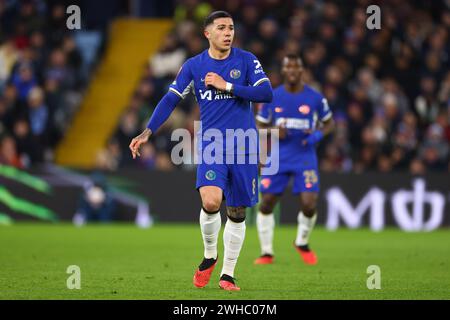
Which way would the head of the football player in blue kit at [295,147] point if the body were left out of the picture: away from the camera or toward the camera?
toward the camera

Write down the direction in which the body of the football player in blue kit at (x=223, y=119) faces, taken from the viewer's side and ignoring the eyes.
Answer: toward the camera

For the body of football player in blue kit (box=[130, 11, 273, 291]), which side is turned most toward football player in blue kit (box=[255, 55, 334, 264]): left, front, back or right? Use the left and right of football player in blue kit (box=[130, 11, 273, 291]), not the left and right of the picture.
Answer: back

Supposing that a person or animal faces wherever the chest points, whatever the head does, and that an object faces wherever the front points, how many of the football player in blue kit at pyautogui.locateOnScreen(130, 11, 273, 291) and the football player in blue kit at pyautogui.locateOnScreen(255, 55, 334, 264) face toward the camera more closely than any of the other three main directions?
2

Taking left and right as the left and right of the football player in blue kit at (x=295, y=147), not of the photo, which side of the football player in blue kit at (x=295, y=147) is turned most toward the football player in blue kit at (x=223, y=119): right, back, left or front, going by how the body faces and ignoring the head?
front

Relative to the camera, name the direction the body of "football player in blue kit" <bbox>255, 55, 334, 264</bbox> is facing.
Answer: toward the camera

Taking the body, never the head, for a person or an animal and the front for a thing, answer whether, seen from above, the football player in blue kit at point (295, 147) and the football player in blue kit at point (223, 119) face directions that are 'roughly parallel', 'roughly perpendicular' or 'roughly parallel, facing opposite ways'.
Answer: roughly parallel

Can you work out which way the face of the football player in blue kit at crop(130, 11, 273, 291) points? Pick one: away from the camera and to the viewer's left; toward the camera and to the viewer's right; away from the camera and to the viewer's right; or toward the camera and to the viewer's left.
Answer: toward the camera and to the viewer's right
